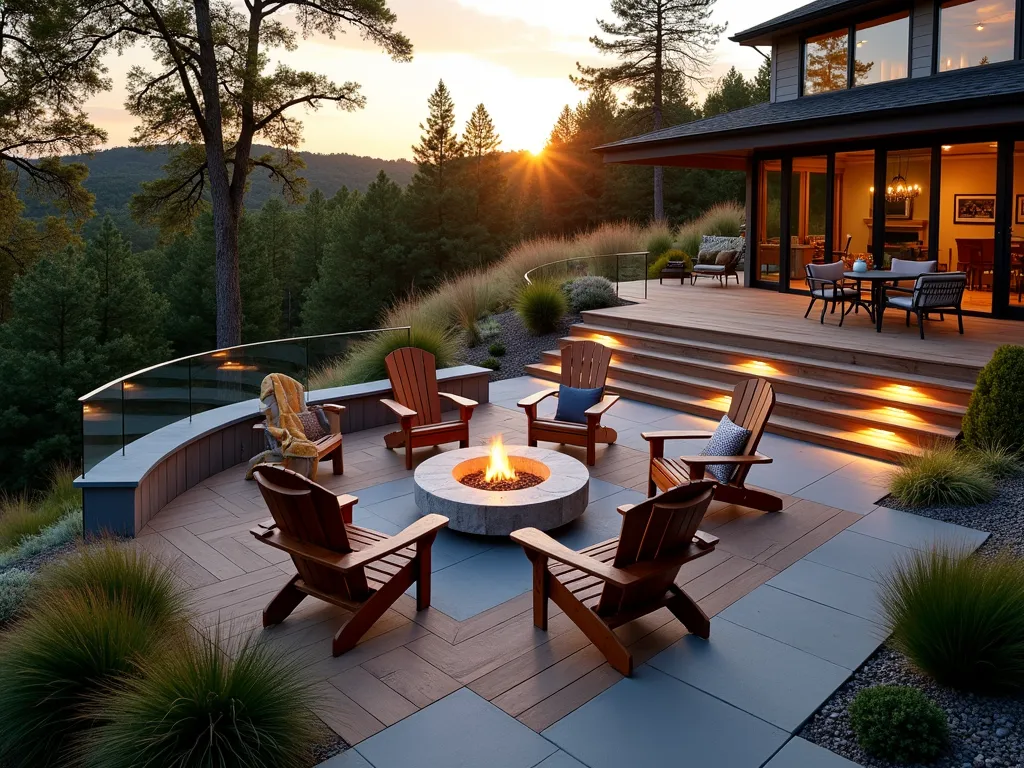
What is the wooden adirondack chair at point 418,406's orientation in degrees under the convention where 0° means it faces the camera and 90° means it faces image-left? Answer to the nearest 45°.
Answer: approximately 315°

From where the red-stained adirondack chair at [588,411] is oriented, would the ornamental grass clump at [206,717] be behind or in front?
in front

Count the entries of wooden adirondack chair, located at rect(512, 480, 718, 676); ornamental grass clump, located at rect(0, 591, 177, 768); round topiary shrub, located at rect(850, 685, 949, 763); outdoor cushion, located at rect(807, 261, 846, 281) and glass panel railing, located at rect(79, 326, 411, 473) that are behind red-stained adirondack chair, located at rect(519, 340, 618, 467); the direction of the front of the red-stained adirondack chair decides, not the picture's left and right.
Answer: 1

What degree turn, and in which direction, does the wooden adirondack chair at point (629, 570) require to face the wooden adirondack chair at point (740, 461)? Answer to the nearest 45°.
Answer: approximately 45° to its right

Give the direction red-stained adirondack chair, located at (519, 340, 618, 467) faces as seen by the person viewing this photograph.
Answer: facing the viewer and to the left of the viewer

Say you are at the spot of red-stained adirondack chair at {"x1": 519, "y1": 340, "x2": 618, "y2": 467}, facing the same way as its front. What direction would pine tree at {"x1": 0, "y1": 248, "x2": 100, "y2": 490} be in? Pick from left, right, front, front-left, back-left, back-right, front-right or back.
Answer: right

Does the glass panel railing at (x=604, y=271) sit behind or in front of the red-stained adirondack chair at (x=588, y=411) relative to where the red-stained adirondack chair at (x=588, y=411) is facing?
behind

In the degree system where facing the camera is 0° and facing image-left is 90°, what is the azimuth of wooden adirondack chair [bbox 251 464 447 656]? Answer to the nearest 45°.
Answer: approximately 225°

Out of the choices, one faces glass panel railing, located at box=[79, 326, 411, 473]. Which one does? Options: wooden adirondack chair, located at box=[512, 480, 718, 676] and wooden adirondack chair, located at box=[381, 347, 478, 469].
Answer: wooden adirondack chair, located at box=[512, 480, 718, 676]

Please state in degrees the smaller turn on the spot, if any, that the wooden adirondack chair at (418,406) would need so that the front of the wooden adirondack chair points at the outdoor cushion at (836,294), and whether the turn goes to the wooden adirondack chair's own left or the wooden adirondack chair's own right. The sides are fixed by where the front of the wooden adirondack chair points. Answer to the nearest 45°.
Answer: approximately 90° to the wooden adirondack chair's own left

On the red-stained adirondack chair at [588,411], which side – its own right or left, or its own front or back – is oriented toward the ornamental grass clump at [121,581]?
front

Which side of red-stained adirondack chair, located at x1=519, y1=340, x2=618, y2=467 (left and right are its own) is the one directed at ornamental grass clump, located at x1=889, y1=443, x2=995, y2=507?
left

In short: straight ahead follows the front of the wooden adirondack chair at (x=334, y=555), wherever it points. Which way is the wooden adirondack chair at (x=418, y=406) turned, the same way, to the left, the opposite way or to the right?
to the right

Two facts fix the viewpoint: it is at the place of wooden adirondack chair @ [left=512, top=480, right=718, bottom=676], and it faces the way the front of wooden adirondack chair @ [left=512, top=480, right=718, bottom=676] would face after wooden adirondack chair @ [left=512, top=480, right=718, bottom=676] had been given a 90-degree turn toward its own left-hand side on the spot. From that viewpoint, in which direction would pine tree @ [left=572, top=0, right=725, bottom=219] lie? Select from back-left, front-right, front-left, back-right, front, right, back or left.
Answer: back-right

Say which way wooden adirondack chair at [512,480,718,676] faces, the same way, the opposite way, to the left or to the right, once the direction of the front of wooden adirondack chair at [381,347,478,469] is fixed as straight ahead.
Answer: the opposite way

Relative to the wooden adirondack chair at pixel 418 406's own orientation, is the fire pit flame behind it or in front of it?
in front

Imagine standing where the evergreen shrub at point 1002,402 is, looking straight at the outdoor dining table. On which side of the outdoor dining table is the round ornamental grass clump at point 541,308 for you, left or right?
left

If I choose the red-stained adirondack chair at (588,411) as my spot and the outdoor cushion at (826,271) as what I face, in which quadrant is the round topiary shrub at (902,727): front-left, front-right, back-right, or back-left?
back-right
